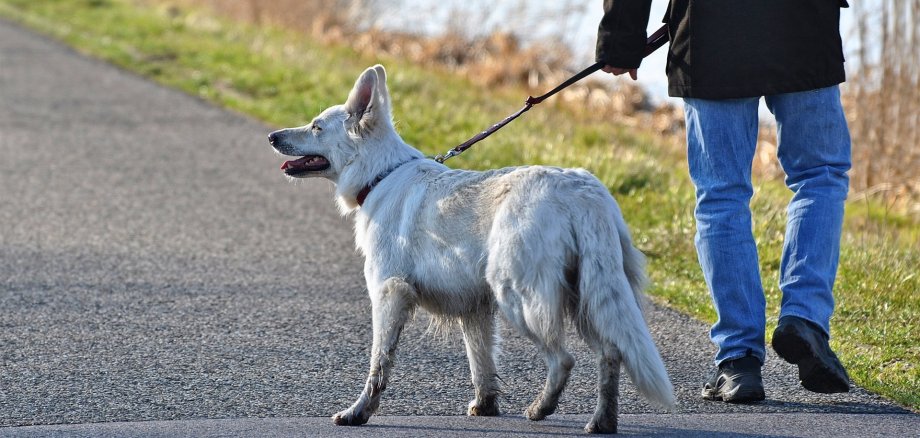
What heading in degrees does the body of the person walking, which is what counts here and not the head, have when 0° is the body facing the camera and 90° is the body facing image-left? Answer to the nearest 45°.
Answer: approximately 180°

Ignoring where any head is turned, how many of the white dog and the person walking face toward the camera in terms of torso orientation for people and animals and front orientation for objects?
0

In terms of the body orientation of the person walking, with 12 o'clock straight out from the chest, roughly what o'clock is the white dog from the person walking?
The white dog is roughly at 8 o'clock from the person walking.

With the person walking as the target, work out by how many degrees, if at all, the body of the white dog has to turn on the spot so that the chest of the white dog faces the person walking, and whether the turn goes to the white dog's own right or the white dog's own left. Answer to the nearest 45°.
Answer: approximately 135° to the white dog's own right

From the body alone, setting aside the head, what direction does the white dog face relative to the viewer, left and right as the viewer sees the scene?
facing away from the viewer and to the left of the viewer
